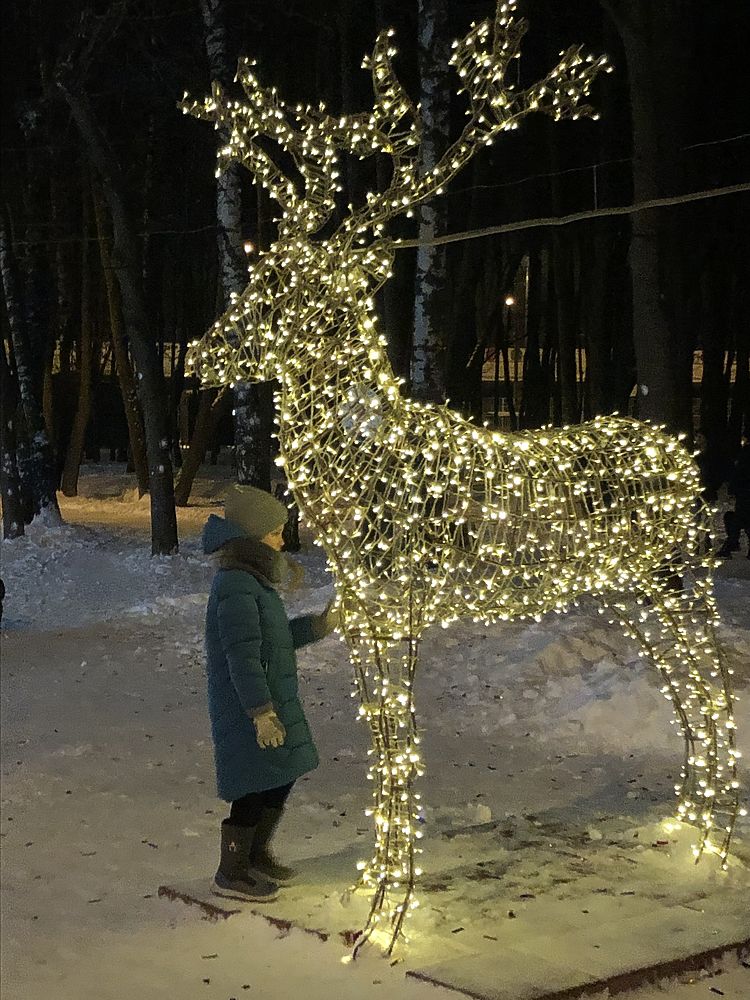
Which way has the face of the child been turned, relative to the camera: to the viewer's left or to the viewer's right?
to the viewer's right

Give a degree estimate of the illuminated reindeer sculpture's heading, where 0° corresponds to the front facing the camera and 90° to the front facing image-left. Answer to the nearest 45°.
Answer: approximately 45°

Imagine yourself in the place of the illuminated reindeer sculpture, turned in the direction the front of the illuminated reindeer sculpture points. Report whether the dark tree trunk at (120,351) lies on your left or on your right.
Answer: on your right

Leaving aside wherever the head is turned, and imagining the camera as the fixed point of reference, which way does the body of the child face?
to the viewer's right
